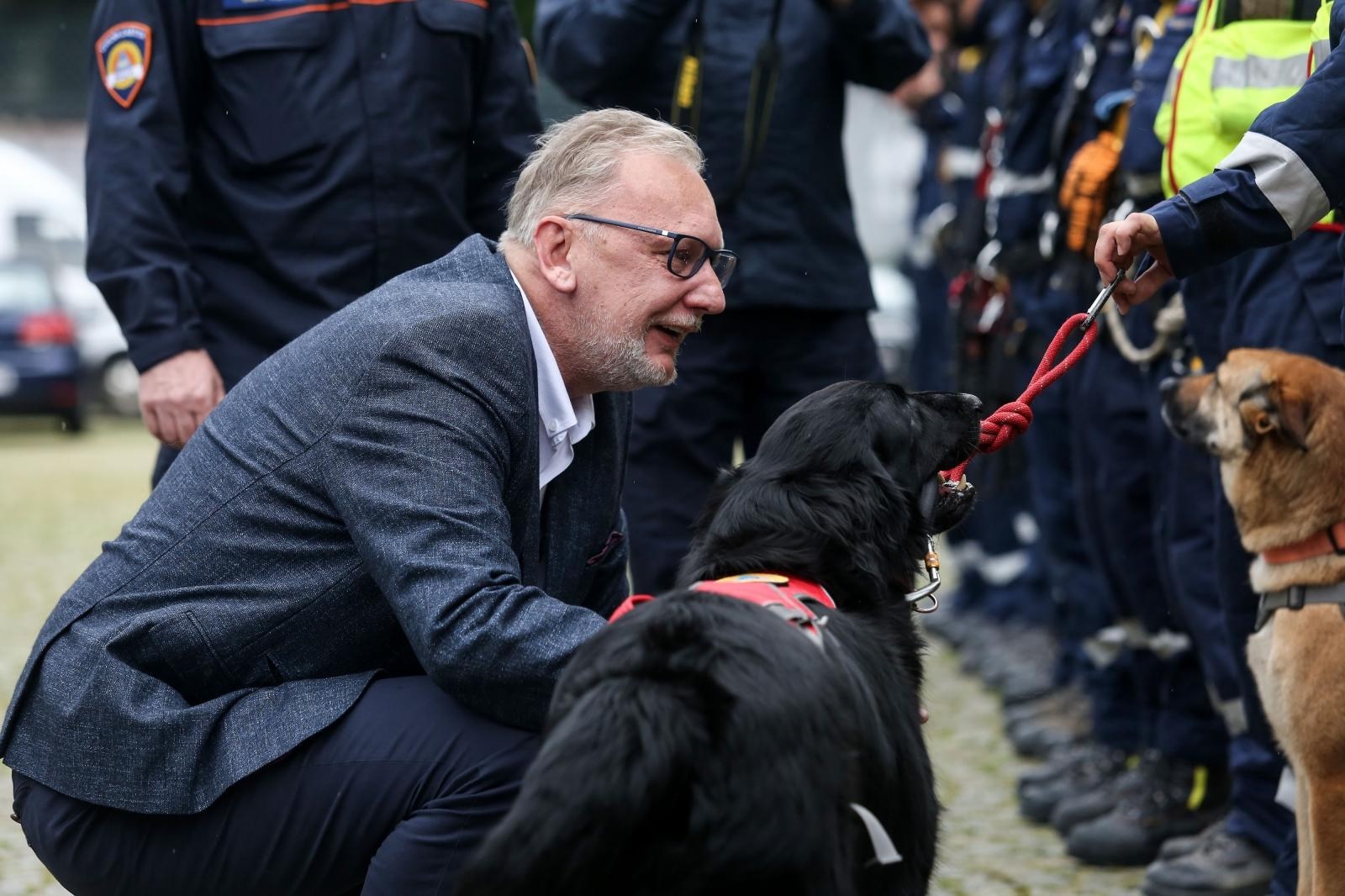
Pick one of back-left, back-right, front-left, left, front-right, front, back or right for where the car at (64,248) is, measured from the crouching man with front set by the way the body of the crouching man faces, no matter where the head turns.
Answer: left

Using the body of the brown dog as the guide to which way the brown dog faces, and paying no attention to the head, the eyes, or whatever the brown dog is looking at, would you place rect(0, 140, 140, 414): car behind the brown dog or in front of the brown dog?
in front

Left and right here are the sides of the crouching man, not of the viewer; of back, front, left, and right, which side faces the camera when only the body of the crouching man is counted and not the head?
right

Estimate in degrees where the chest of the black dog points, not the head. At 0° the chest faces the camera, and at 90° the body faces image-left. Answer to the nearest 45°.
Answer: approximately 225°

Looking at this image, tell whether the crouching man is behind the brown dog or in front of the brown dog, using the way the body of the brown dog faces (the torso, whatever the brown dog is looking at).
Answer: in front

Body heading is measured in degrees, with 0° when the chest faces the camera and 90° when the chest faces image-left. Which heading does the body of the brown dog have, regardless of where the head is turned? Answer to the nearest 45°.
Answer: approximately 90°

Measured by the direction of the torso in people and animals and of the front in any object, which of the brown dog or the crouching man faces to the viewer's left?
the brown dog

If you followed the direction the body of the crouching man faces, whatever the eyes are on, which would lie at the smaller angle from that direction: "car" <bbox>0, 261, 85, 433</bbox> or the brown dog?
the brown dog

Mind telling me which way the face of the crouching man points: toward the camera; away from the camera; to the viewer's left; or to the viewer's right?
to the viewer's right

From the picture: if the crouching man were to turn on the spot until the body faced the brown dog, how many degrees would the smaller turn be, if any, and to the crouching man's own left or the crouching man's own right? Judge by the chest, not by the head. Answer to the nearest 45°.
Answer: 0° — they already face it

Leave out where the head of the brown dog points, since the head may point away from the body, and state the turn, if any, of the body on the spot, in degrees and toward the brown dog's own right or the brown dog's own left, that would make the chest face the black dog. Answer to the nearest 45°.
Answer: approximately 45° to the brown dog's own left

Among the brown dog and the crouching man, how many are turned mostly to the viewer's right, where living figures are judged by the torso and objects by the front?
1
